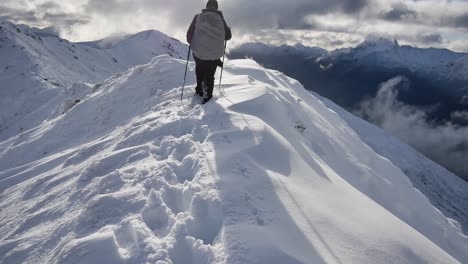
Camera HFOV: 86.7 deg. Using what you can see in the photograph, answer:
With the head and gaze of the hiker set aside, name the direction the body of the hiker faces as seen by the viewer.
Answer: away from the camera
